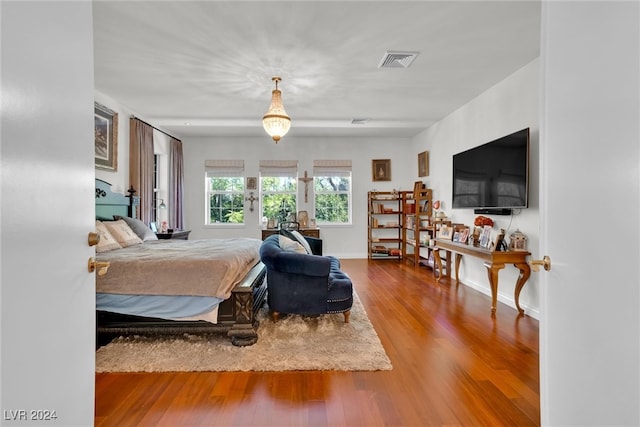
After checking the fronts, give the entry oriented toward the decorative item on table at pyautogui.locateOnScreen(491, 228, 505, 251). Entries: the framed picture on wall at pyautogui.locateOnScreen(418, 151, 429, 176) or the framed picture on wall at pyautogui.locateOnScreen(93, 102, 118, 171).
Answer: the framed picture on wall at pyautogui.locateOnScreen(93, 102, 118, 171)

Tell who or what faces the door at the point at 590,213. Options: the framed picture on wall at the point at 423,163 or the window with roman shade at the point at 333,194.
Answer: the window with roman shade

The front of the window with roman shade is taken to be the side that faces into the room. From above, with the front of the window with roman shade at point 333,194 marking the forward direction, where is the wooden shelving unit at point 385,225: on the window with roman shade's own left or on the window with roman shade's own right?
on the window with roman shade's own left

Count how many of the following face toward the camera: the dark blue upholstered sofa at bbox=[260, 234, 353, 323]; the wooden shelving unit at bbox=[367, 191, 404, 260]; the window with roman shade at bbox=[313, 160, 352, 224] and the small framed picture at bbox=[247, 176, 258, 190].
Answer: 3

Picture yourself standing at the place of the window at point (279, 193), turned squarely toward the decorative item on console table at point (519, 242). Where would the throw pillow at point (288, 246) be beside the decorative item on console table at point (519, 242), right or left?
right

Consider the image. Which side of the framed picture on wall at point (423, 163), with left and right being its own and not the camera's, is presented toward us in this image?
left

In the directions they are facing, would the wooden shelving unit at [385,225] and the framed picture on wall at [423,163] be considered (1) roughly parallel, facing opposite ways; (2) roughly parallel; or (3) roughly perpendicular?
roughly perpendicular

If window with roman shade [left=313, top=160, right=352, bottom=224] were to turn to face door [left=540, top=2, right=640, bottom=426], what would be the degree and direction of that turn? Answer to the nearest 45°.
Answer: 0° — it already faces it

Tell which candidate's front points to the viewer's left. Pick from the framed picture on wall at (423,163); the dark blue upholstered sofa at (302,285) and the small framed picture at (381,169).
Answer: the framed picture on wall
